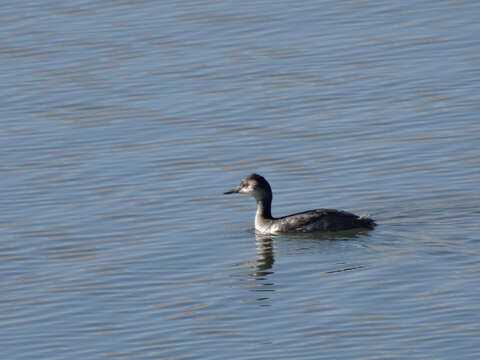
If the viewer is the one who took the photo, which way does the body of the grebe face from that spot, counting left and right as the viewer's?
facing to the left of the viewer
